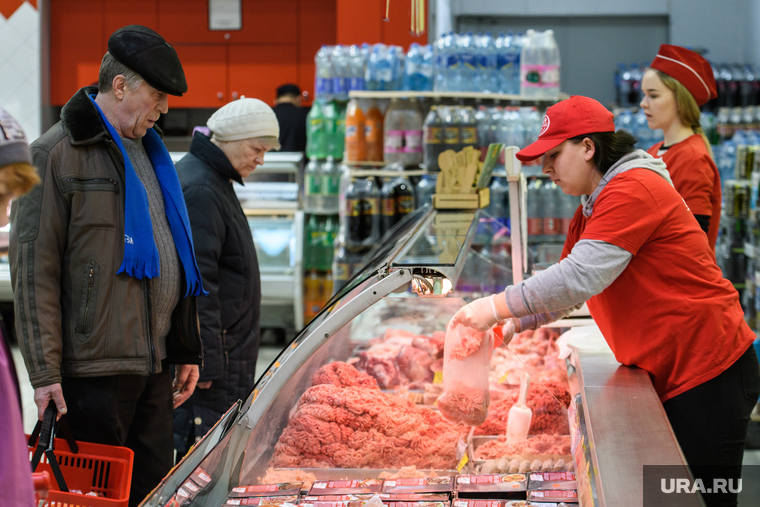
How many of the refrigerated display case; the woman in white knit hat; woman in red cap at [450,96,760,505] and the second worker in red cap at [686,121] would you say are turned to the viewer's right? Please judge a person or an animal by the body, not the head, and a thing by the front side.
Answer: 1

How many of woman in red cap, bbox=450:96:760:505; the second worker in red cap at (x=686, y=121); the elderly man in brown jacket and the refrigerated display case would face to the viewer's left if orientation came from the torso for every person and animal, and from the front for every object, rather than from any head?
3

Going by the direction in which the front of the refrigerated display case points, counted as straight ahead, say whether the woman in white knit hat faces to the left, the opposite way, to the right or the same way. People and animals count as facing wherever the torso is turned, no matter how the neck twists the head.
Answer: the opposite way

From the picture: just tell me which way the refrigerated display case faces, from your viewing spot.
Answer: facing to the left of the viewer

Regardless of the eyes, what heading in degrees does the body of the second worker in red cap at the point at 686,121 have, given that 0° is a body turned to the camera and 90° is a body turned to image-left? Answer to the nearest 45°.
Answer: approximately 90°

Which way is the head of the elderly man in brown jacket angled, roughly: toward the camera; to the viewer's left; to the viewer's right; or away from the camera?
to the viewer's right

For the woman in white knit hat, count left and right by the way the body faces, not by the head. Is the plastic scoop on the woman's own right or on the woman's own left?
on the woman's own right

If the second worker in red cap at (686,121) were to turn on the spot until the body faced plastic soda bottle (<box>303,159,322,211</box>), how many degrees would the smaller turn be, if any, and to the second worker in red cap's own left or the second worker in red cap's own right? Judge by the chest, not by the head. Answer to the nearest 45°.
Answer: approximately 45° to the second worker in red cap's own right

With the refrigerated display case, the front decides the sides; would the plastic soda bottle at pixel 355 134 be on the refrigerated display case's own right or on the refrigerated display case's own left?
on the refrigerated display case's own right

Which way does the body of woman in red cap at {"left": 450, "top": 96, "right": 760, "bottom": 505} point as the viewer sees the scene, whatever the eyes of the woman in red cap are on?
to the viewer's left

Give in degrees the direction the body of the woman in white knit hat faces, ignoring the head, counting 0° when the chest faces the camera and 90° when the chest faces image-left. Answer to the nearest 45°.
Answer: approximately 270°

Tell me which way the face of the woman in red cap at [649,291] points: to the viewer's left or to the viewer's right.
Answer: to the viewer's left
